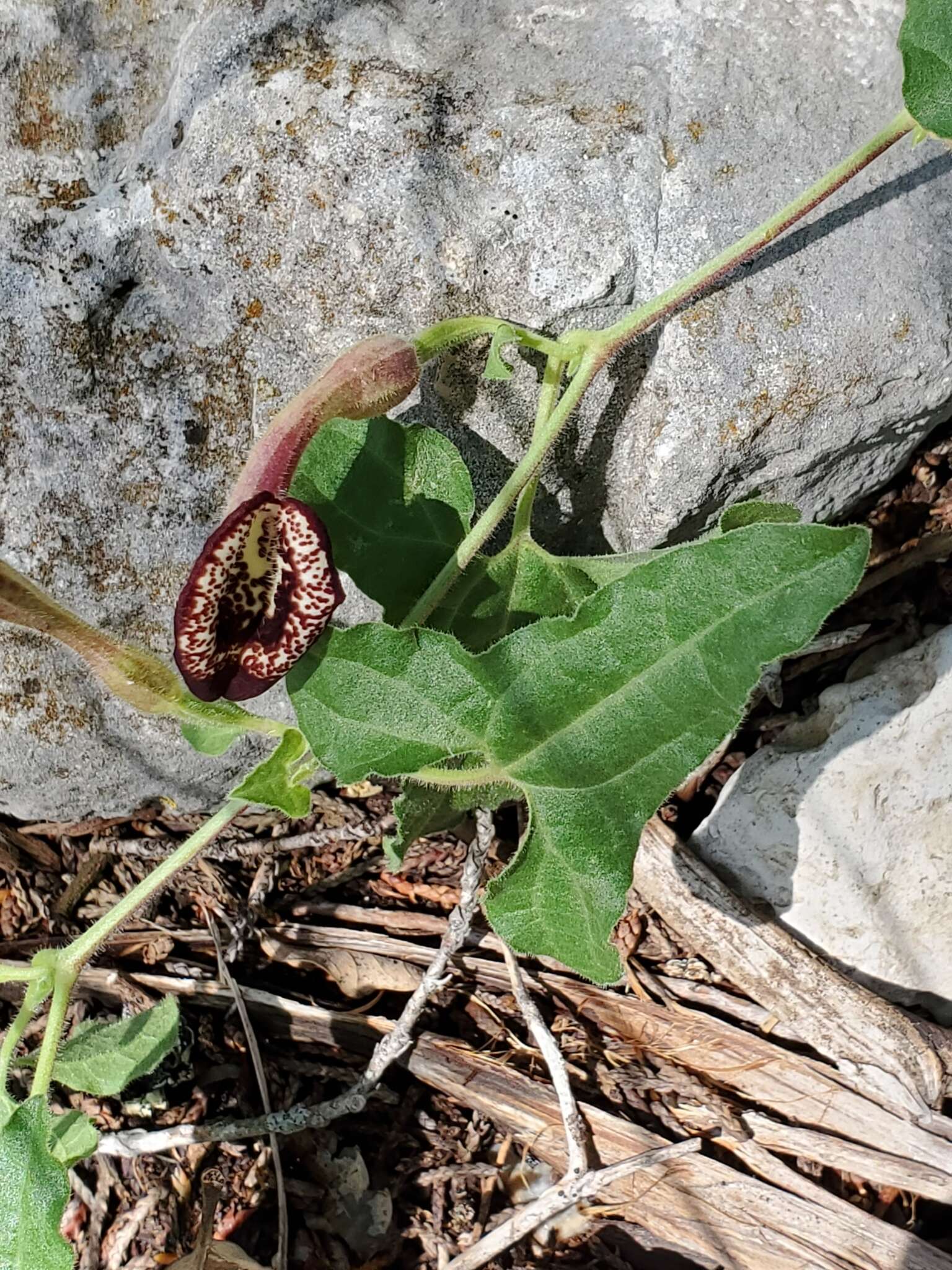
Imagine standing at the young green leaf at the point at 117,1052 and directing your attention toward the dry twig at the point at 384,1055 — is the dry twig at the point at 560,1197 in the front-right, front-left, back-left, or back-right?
front-right

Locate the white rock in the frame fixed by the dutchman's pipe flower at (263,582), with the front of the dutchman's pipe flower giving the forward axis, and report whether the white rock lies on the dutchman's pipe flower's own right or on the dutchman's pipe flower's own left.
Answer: on the dutchman's pipe flower's own left

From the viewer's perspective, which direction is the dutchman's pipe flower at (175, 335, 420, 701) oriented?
toward the camera
